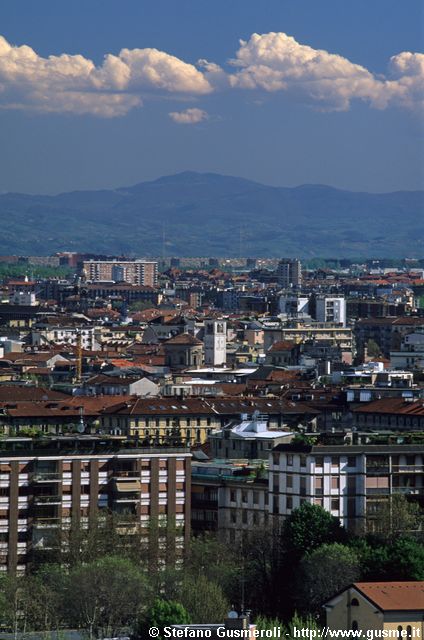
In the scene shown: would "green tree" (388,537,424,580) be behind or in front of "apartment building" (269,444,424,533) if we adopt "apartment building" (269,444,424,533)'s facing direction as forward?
in front

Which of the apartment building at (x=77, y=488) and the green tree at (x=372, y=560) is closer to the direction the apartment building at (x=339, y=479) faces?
the green tree

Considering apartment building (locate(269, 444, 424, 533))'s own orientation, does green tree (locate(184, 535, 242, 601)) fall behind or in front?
in front

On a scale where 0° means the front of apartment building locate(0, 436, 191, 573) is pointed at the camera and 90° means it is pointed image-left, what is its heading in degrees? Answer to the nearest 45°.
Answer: approximately 0°

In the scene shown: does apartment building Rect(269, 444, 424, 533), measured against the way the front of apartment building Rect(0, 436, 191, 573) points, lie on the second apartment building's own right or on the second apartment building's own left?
on the second apartment building's own left

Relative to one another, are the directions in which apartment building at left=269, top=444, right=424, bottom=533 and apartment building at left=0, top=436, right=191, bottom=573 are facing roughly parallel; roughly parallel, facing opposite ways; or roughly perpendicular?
roughly parallel

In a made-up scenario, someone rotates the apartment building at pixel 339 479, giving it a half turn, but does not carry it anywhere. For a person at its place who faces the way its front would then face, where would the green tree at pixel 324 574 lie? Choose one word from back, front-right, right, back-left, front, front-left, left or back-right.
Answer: back

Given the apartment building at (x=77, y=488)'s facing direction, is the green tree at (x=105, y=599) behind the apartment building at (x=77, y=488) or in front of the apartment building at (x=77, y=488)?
in front

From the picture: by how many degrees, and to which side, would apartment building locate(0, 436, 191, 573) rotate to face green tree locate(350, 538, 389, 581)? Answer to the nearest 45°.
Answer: approximately 45° to its left

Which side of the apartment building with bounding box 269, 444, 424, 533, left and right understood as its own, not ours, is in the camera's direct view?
front

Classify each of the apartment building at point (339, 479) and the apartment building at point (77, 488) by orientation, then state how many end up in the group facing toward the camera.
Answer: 2
